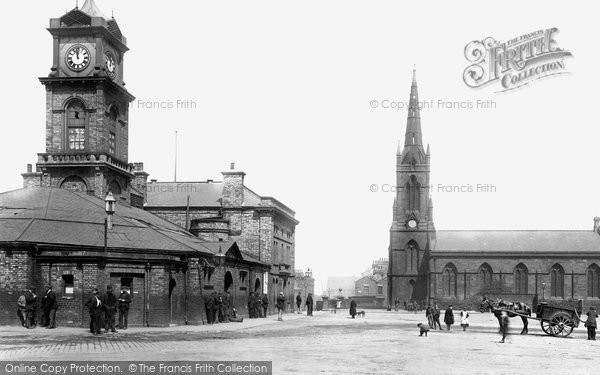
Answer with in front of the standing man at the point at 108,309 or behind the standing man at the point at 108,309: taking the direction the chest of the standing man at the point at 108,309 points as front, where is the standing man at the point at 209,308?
behind

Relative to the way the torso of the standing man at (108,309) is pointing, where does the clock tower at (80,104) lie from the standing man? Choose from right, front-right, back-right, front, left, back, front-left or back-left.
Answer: back

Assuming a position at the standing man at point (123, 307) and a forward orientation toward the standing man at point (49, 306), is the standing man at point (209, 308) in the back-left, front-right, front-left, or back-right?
back-right

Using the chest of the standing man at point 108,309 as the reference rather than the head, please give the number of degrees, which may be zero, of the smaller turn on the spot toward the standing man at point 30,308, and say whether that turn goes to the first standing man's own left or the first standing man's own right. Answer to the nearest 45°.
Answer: approximately 135° to the first standing man's own right

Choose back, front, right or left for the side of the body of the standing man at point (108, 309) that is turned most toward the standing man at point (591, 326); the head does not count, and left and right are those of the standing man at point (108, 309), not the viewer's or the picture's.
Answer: left

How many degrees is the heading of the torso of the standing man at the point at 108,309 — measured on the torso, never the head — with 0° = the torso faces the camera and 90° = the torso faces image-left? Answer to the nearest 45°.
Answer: approximately 0°
